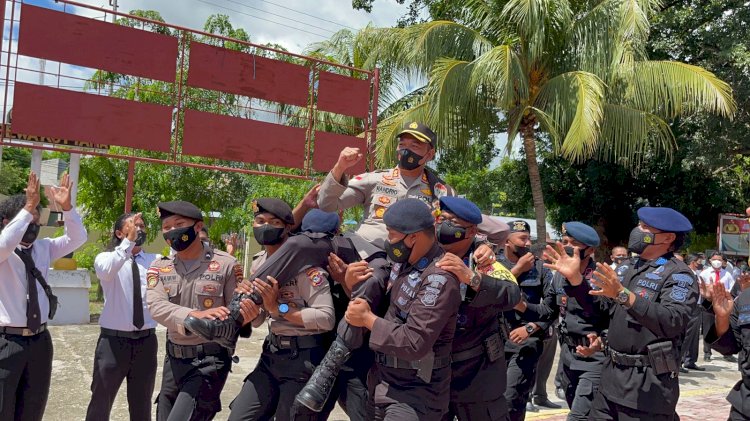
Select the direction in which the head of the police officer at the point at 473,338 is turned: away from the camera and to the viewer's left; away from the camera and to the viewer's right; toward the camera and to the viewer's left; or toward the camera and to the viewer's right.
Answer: toward the camera and to the viewer's left

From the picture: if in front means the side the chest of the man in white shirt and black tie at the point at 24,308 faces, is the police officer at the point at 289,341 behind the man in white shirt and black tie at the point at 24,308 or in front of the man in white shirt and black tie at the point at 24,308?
in front

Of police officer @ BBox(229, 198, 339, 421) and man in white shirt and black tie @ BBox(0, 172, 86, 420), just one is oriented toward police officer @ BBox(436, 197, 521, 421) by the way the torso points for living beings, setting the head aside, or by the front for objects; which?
man in white shirt and black tie @ BBox(0, 172, 86, 420)

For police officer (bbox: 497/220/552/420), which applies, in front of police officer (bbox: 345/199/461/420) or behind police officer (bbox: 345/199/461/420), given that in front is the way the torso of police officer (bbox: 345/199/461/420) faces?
behind

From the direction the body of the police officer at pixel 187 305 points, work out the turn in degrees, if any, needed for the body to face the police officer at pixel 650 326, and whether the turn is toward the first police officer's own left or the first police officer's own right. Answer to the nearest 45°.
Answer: approximately 90° to the first police officer's own left

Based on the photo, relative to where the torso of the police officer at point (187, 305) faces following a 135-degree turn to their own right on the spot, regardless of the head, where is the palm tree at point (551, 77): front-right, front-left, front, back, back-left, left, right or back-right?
right

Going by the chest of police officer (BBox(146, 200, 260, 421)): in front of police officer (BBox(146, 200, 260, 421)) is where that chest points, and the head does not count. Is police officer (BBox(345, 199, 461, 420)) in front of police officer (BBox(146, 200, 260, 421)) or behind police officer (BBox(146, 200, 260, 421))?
in front

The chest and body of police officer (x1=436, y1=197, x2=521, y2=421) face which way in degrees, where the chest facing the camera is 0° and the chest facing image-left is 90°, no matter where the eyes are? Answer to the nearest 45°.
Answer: approximately 45°
